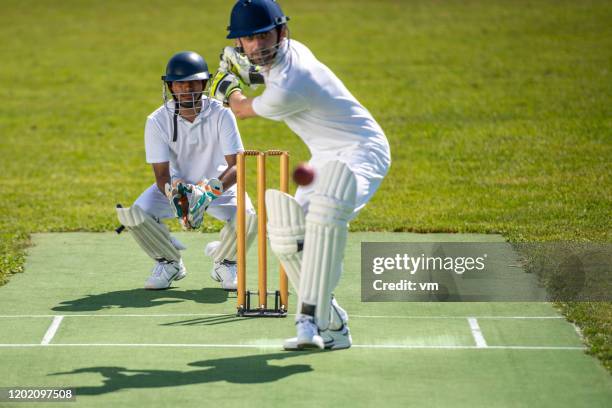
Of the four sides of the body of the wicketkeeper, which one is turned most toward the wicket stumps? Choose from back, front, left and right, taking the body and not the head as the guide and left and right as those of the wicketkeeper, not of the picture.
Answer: front

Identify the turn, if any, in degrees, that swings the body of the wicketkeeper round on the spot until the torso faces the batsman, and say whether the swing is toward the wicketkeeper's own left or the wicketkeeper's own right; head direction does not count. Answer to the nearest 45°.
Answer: approximately 45° to the wicketkeeper's own left

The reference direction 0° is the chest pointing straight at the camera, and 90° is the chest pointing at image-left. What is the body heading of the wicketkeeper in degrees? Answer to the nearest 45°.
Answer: approximately 0°

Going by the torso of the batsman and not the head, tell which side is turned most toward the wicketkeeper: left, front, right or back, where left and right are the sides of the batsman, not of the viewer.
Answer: right

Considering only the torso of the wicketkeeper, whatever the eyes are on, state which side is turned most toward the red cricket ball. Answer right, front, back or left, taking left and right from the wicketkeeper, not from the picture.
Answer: front

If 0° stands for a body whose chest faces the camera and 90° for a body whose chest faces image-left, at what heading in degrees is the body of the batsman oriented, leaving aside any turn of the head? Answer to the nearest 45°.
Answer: approximately 45°
